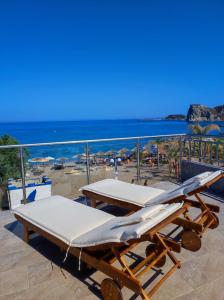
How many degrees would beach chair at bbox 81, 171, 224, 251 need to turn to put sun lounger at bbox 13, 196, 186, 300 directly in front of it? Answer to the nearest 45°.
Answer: approximately 90° to its left

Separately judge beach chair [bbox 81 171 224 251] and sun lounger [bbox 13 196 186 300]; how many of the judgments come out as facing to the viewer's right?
0

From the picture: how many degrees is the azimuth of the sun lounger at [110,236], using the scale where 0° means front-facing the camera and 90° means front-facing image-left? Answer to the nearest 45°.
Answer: approximately 135°

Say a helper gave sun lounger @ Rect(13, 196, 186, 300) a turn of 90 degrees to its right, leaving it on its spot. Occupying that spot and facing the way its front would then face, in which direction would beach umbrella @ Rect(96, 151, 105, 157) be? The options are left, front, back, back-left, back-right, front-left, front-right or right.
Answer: front-left

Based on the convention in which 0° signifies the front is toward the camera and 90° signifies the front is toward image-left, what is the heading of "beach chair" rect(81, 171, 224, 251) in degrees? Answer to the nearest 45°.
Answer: approximately 135°

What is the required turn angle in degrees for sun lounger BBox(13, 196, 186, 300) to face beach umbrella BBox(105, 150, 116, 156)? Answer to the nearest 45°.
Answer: approximately 45° to its right

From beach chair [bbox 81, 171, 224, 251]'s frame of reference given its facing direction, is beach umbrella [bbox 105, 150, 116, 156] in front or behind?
in front
